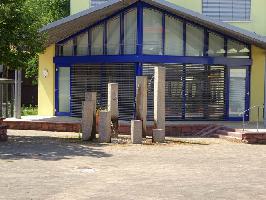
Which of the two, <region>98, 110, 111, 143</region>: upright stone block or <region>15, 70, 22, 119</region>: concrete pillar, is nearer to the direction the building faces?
the upright stone block

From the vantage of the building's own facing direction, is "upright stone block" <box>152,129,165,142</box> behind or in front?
in front

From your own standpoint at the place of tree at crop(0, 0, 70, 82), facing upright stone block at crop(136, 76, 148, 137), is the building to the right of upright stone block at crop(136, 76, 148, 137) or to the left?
left

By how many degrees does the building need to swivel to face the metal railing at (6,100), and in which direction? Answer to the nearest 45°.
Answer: approximately 90° to its right

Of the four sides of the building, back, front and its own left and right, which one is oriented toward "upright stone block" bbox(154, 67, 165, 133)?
front

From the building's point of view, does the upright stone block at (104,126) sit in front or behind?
in front

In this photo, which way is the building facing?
toward the camera

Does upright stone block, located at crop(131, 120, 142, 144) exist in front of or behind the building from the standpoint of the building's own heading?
in front

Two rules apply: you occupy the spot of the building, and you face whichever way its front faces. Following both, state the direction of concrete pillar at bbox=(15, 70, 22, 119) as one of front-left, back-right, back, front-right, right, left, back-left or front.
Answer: right

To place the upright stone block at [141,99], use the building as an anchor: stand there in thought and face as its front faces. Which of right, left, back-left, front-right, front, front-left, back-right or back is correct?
front

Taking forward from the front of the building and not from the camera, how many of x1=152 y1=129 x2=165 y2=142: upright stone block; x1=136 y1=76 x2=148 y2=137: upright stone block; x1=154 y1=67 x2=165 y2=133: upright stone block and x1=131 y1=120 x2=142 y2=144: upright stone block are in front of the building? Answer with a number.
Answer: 4
